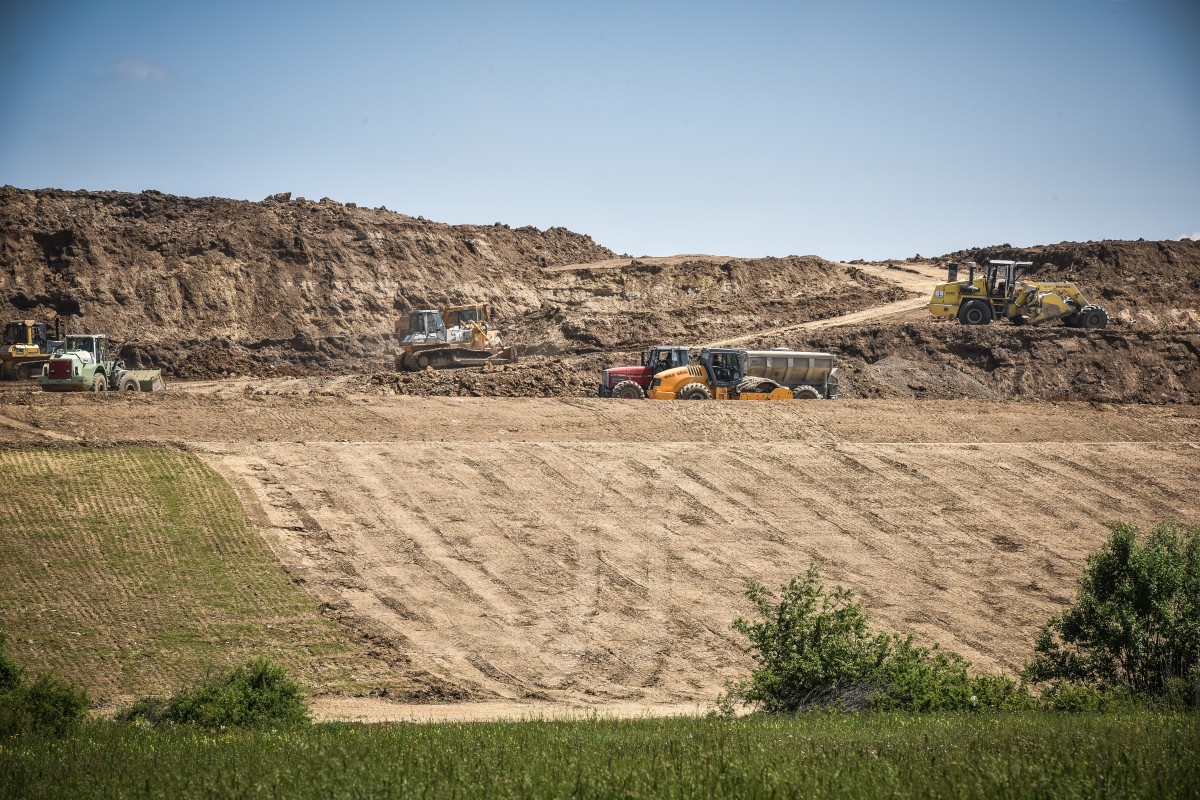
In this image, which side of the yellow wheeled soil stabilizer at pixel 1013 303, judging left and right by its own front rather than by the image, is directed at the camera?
right

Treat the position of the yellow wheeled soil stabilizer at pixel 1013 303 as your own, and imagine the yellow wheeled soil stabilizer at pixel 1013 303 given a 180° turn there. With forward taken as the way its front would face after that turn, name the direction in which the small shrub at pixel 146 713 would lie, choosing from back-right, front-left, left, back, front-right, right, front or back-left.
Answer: left

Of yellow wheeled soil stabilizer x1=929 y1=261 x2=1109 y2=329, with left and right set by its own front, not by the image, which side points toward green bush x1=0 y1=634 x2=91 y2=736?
right

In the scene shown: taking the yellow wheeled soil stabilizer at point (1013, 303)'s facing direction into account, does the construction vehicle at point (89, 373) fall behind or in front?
behind

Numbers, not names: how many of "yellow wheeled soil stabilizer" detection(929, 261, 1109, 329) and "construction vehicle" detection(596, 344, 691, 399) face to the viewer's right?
1

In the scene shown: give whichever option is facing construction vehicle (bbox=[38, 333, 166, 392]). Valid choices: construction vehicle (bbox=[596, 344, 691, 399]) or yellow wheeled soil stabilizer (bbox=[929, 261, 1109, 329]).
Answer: construction vehicle (bbox=[596, 344, 691, 399])

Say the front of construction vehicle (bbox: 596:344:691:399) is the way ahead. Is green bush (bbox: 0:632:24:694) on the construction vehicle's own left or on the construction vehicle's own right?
on the construction vehicle's own left

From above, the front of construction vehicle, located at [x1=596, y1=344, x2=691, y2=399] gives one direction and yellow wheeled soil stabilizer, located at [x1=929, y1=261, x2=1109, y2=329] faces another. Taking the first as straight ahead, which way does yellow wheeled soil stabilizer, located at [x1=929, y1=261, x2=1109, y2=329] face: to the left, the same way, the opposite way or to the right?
the opposite way

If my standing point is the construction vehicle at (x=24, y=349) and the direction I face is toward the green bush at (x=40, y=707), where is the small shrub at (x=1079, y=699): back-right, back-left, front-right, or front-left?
front-left

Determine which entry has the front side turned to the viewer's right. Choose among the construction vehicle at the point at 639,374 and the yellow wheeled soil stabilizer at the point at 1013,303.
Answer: the yellow wheeled soil stabilizer

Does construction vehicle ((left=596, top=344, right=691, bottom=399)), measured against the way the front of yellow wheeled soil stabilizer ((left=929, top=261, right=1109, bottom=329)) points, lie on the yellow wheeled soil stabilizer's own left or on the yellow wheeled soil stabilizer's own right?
on the yellow wheeled soil stabilizer's own right

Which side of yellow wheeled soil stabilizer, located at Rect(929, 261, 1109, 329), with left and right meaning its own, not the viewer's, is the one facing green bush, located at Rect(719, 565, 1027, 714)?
right

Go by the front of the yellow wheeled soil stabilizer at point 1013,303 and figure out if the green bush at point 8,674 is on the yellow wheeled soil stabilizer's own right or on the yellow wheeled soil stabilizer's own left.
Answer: on the yellow wheeled soil stabilizer's own right

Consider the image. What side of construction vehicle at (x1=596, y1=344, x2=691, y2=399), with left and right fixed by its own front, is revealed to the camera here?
left

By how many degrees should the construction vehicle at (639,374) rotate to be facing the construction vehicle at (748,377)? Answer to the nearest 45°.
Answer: approximately 180°

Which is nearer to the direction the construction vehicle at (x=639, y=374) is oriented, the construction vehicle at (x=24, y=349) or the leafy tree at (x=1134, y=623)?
the construction vehicle
